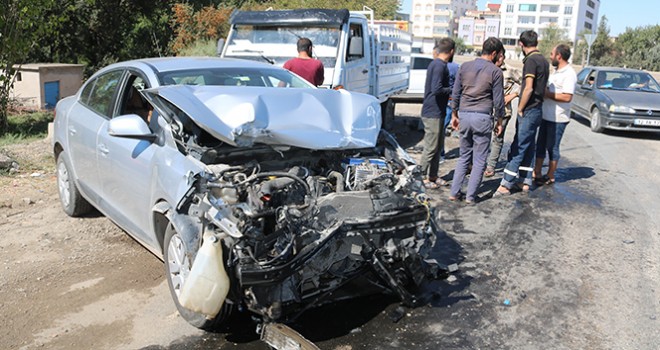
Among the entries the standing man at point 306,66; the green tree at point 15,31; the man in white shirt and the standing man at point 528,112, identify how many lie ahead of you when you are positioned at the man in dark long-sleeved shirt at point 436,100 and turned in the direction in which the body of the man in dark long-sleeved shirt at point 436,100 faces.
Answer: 2

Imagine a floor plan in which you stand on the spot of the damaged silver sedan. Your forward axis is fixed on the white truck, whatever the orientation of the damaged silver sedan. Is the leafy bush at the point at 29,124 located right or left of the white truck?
left

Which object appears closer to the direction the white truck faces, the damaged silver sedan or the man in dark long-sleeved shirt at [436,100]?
the damaged silver sedan

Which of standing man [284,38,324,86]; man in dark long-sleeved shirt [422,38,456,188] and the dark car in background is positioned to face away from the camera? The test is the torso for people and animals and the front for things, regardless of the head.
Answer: the standing man

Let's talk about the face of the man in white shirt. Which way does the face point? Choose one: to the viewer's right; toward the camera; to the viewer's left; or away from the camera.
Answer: to the viewer's left

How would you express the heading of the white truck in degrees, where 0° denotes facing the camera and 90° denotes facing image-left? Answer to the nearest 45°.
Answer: approximately 45°
